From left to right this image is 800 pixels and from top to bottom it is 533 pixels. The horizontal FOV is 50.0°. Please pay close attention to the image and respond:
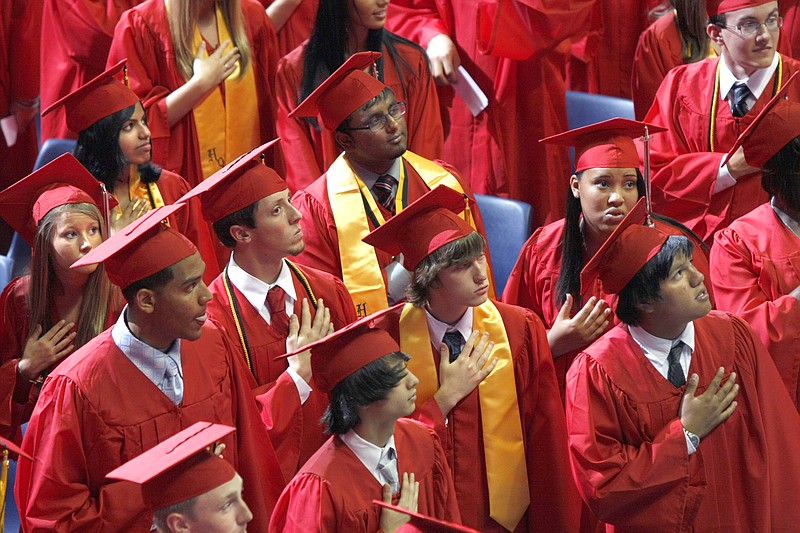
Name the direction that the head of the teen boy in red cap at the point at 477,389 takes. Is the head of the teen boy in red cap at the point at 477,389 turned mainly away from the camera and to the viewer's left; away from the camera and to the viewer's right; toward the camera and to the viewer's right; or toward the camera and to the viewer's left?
toward the camera and to the viewer's right

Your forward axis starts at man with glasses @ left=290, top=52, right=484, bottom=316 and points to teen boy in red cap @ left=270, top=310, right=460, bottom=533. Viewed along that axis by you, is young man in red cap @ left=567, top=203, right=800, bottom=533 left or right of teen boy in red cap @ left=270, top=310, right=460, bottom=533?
left

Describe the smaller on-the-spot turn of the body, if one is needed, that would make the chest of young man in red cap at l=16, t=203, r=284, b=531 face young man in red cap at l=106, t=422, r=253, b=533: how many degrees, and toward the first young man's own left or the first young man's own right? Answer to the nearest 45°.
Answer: approximately 45° to the first young man's own right

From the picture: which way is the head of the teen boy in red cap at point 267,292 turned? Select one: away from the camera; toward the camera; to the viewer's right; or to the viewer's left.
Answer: to the viewer's right

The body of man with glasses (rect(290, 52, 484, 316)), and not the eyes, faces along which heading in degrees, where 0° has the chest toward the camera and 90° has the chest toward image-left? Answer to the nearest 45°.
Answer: approximately 315°

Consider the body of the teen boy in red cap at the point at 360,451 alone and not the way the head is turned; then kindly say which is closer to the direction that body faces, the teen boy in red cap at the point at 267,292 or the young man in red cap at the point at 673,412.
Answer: the young man in red cap

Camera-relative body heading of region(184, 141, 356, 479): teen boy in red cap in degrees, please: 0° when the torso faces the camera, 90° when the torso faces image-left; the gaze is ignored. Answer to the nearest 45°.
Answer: approximately 315°

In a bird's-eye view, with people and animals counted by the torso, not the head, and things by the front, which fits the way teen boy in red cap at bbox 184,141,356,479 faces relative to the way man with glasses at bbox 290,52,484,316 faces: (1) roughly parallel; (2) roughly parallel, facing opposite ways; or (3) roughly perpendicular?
roughly parallel

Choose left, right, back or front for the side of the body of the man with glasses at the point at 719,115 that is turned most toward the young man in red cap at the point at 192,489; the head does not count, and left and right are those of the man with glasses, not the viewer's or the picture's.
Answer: front

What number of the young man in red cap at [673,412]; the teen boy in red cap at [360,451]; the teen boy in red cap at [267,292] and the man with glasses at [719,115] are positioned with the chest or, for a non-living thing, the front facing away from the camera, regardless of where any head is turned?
0

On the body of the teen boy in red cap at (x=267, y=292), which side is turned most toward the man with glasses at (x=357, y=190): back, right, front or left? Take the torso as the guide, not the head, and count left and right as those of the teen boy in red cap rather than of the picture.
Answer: left

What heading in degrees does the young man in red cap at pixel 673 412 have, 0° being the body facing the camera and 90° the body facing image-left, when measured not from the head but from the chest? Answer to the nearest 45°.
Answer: approximately 315°

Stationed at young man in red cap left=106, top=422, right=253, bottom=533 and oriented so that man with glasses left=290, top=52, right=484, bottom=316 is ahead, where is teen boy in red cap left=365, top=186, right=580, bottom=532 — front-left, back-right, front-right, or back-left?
front-right

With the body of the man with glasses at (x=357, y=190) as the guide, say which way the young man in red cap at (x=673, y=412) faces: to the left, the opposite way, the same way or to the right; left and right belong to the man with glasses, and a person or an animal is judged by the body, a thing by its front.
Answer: the same way

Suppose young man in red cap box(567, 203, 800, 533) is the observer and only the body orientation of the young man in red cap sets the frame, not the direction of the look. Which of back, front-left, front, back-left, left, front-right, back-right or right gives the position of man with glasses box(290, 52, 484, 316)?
back

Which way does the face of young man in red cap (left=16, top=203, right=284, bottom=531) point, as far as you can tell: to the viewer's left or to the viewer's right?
to the viewer's right

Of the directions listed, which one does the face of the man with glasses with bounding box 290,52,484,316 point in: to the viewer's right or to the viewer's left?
to the viewer's right
